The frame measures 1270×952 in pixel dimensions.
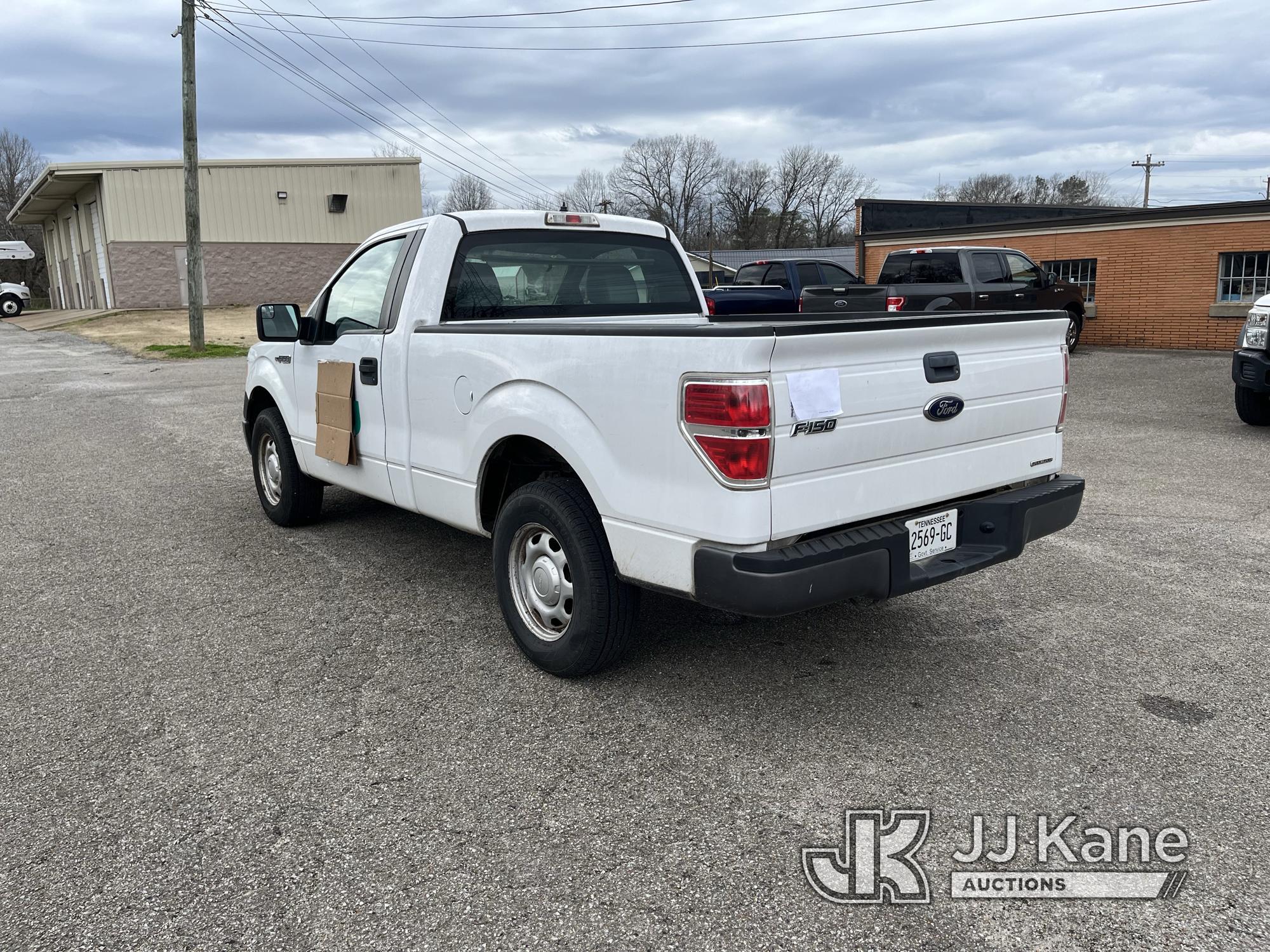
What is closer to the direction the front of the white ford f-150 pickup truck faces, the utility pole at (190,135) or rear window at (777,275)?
the utility pole

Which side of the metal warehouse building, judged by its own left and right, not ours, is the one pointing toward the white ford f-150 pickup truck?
left

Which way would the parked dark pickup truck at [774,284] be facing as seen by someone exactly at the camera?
facing away from the viewer and to the right of the viewer

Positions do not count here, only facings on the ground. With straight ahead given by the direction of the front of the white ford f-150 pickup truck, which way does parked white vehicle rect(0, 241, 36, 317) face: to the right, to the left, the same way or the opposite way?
to the right

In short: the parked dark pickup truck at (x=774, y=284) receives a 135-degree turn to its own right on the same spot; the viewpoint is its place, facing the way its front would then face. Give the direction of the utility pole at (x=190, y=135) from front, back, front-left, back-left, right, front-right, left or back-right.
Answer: right

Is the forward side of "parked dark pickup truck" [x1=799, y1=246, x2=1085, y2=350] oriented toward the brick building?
yes

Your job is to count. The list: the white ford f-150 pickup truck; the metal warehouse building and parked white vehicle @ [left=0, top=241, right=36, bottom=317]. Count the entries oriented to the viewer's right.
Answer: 1

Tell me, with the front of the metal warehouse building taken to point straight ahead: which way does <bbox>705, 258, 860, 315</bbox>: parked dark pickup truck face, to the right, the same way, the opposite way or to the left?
the opposite way

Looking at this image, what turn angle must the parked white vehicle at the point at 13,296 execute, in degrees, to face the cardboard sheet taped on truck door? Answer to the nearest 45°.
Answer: approximately 90° to its right

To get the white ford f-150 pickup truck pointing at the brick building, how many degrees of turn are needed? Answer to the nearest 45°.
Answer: approximately 90° to its right

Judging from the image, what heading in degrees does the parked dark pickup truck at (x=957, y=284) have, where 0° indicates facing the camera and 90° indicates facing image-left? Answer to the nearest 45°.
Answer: approximately 225°

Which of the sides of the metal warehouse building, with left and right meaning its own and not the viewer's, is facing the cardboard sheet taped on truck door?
left

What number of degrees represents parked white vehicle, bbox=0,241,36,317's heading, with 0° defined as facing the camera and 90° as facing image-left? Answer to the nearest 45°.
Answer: approximately 270°

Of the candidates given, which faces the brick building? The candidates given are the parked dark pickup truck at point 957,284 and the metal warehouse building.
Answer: the parked dark pickup truck
